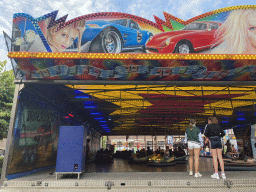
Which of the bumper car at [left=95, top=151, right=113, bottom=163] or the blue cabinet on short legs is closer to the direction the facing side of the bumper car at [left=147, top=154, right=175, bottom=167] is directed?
the bumper car

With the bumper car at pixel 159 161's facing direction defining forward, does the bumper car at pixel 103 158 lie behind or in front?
in front

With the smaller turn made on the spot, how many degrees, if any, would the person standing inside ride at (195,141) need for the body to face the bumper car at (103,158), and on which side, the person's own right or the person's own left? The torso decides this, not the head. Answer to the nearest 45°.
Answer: approximately 45° to the person's own left

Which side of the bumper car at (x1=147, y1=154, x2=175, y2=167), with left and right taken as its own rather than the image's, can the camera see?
left

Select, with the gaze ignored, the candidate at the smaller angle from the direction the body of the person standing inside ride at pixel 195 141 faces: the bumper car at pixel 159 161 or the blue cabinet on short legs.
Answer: the bumper car

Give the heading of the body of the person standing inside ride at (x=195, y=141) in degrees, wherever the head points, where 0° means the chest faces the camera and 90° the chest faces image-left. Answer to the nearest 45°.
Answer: approximately 180°

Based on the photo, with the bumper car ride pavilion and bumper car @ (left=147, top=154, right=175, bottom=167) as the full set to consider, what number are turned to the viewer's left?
1
